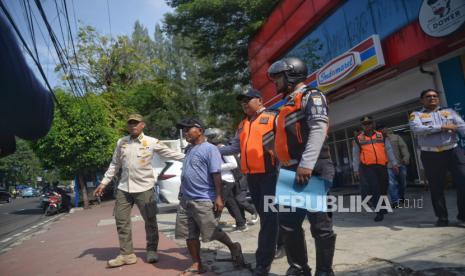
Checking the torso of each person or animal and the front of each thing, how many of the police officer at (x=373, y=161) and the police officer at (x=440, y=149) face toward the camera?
2

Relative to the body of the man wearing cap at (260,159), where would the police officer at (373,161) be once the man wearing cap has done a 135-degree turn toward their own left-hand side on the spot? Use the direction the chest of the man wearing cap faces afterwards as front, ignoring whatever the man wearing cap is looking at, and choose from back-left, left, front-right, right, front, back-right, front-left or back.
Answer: front-left

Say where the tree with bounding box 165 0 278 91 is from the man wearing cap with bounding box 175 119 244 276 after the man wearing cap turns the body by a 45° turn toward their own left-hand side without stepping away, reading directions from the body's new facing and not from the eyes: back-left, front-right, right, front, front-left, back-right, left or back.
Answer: back

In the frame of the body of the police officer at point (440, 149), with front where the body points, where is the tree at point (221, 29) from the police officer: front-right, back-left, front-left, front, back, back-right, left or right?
back-right

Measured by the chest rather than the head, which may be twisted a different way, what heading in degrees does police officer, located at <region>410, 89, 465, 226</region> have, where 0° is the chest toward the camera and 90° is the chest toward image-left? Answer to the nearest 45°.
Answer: approximately 0°

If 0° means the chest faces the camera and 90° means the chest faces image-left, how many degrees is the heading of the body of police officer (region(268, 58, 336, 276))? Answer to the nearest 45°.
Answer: approximately 90°
